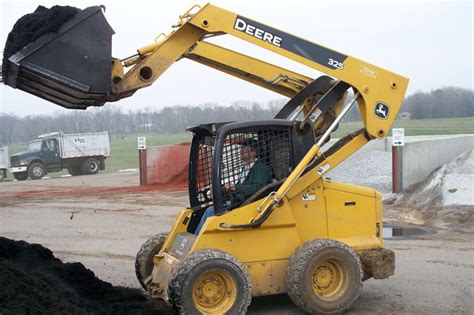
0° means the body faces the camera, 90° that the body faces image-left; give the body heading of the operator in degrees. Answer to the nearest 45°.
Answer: approximately 90°

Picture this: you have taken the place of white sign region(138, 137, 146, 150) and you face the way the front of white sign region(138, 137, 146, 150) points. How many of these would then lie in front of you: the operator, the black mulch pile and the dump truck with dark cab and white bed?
2

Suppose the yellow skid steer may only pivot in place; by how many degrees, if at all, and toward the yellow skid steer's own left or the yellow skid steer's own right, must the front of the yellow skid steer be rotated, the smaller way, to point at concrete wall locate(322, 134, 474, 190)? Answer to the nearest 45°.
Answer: approximately 135° to the yellow skid steer's own right

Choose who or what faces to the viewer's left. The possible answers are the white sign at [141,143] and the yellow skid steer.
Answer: the yellow skid steer

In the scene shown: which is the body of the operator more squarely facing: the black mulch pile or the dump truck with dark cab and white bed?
the black mulch pile

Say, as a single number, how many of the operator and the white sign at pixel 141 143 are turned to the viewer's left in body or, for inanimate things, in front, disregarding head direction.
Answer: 1

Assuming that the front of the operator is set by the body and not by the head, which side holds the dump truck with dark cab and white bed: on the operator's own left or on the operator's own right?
on the operator's own right

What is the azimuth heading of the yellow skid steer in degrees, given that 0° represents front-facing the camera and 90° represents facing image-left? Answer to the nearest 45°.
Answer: approximately 90°
